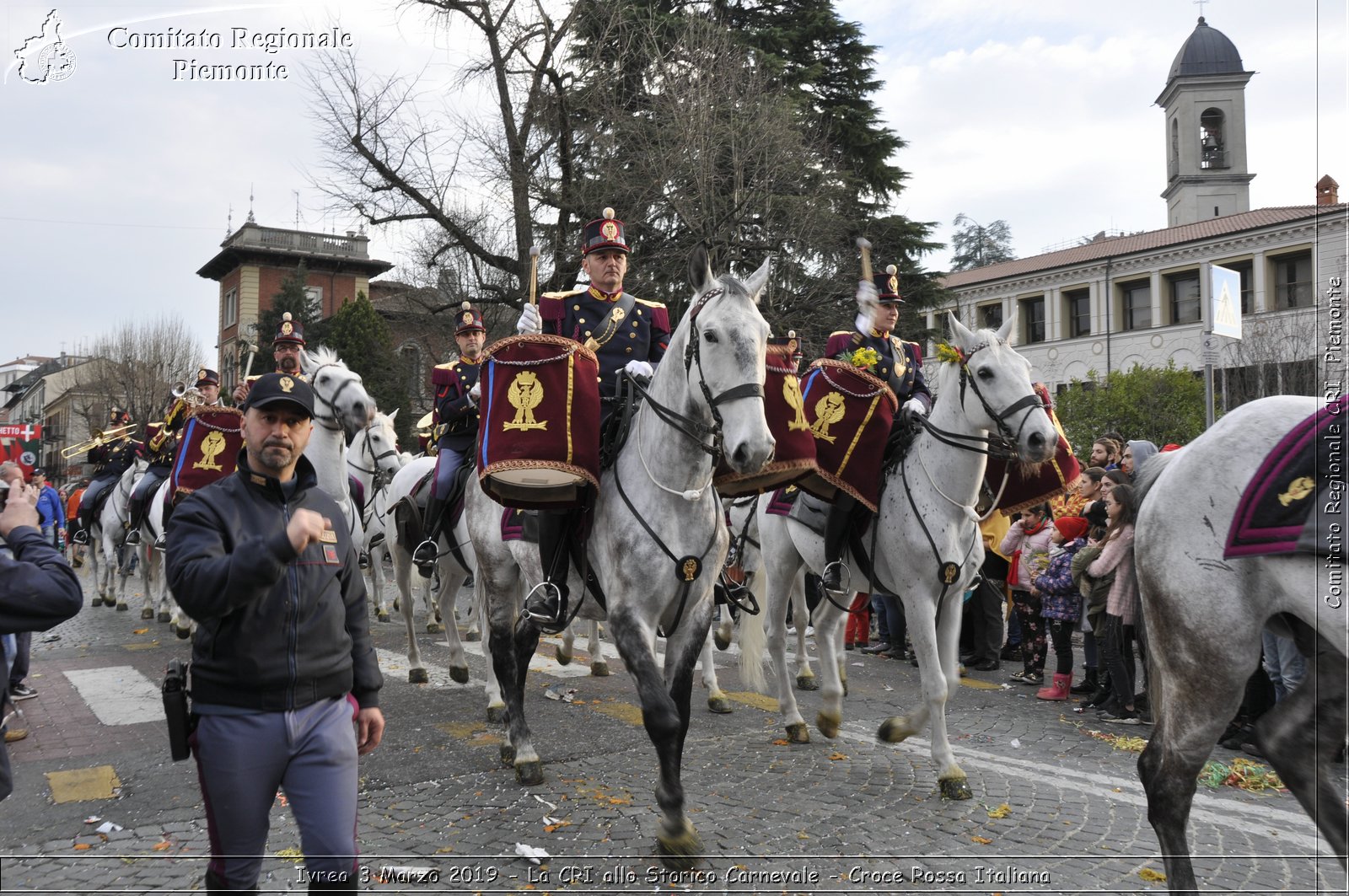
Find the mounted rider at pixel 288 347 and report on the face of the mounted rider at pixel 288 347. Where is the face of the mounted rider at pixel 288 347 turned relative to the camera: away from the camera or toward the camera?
toward the camera

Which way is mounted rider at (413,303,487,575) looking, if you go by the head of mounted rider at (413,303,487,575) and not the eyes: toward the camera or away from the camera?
toward the camera

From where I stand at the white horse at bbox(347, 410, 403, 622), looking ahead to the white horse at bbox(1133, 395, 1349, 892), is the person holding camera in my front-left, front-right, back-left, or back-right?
front-right

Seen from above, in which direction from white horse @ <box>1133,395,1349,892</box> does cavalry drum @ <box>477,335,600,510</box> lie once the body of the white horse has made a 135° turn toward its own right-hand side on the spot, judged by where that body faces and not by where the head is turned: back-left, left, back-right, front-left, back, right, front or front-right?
front-right

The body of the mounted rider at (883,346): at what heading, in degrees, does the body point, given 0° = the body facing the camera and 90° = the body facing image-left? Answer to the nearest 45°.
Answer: approximately 315°

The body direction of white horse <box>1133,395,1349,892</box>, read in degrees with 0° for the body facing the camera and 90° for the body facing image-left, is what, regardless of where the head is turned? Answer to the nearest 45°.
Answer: approximately 270°

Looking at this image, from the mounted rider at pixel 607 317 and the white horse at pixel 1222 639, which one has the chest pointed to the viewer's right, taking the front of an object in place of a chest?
the white horse

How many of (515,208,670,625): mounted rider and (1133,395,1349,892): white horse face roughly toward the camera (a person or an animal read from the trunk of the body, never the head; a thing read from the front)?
1

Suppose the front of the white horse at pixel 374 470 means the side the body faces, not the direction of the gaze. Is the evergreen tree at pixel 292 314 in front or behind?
behind

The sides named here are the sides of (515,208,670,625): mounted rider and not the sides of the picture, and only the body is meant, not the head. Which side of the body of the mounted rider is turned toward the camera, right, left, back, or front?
front

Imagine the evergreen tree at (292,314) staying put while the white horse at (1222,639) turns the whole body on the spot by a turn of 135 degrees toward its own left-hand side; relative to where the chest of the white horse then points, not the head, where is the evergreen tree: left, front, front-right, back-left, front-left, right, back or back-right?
front

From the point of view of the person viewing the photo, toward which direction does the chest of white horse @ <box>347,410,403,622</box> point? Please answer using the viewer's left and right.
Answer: facing the viewer and to the right of the viewer

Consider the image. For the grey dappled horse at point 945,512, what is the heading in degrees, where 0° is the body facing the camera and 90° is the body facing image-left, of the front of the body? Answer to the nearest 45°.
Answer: approximately 315°
